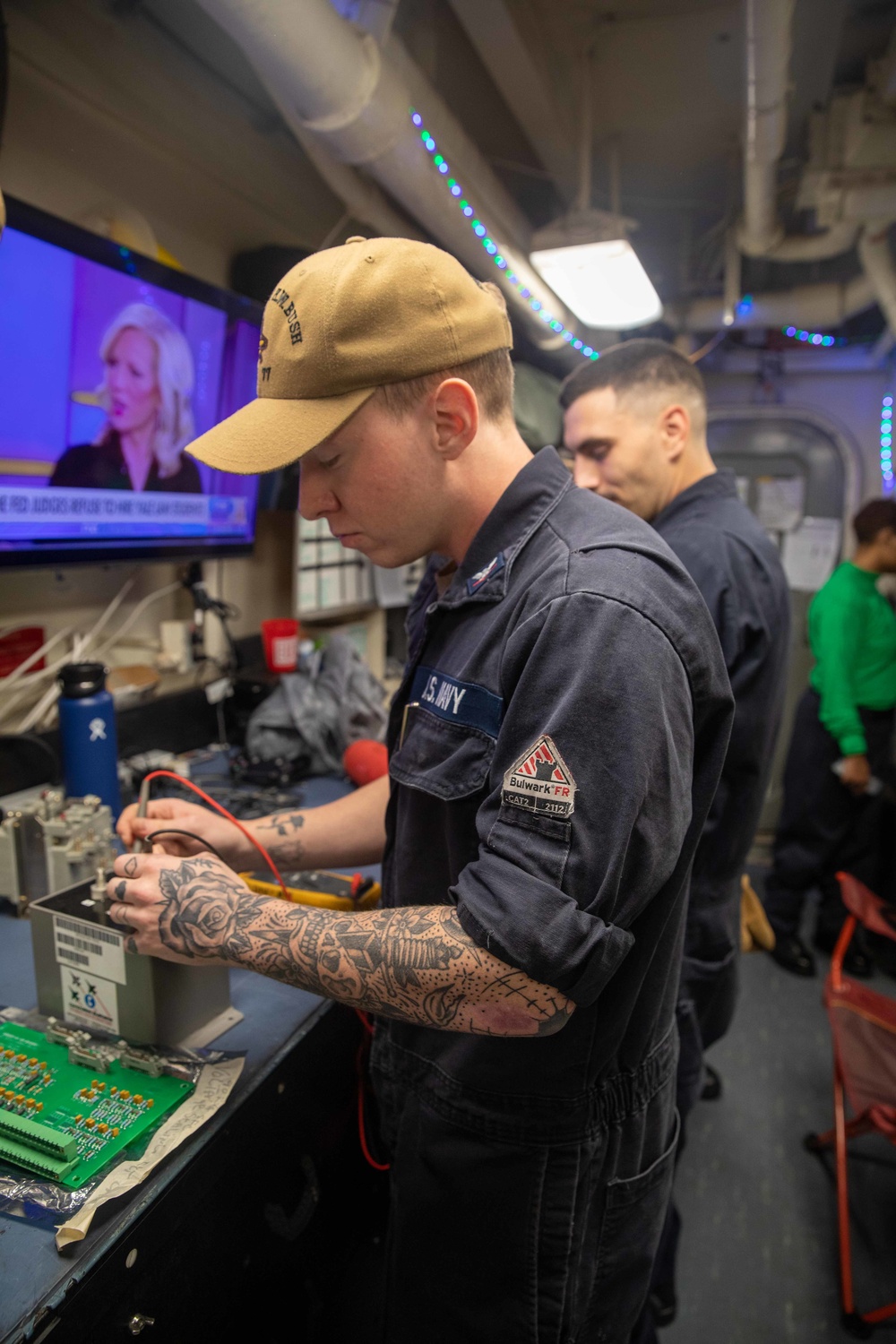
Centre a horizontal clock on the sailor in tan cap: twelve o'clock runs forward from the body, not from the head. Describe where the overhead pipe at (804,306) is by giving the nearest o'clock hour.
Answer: The overhead pipe is roughly at 4 o'clock from the sailor in tan cap.

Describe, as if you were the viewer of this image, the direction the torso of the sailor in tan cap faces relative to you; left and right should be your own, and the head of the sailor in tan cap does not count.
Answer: facing to the left of the viewer

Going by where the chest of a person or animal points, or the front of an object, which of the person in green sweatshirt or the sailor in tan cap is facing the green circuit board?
the sailor in tan cap

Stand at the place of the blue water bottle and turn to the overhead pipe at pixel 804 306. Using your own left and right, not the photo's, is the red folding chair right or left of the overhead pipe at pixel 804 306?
right

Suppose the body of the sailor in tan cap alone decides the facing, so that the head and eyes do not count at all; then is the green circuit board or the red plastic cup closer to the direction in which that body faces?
the green circuit board

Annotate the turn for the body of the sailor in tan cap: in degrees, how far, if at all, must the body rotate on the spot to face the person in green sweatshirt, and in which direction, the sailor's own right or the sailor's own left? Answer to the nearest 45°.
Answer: approximately 135° to the sailor's own right
